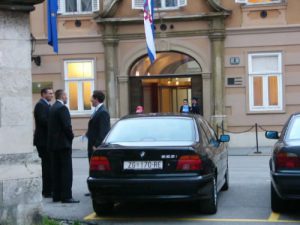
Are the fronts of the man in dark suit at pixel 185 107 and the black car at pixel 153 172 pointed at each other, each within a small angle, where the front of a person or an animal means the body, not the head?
yes

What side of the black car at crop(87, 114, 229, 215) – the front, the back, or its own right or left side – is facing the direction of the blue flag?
front

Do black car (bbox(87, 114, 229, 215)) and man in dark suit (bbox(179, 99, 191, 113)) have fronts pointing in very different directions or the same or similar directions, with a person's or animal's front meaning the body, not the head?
very different directions

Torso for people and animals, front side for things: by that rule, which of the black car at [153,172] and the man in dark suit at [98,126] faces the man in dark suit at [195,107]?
the black car

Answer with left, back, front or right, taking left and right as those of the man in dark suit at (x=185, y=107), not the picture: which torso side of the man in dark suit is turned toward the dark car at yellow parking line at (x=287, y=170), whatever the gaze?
front

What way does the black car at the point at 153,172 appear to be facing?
away from the camera

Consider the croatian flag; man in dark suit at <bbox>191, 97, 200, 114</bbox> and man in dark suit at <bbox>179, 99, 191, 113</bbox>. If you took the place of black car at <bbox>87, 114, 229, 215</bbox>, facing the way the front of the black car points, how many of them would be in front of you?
3

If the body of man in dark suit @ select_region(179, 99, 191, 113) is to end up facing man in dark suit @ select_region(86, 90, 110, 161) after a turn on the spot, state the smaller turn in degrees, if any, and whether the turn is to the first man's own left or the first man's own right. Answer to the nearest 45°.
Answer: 0° — they already face them

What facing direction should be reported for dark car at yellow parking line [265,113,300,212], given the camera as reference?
facing away from the viewer

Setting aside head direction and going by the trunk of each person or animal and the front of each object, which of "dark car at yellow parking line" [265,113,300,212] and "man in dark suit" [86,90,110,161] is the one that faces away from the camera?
the dark car at yellow parking line

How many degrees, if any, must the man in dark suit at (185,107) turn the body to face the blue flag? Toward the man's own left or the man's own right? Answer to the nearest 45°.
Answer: approximately 45° to the man's own right

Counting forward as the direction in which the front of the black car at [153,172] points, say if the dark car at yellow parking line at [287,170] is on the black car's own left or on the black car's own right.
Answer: on the black car's own right

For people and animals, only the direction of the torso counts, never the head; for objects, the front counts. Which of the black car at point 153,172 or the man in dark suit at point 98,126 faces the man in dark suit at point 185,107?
the black car

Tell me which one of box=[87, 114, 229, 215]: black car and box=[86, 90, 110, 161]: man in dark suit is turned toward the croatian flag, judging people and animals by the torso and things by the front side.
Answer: the black car
